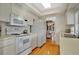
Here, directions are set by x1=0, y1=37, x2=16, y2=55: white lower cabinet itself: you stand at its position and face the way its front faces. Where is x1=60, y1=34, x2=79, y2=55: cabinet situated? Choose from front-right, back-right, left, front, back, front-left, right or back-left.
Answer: front

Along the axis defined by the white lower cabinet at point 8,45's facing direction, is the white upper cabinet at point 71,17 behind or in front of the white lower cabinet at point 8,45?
in front

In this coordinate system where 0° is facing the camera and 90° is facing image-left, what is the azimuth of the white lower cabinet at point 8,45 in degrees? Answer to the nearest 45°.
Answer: approximately 315°
